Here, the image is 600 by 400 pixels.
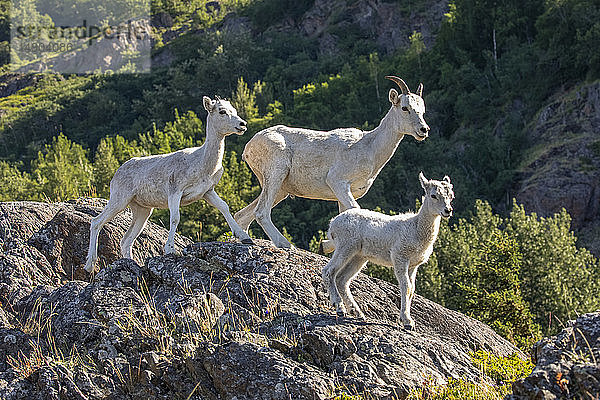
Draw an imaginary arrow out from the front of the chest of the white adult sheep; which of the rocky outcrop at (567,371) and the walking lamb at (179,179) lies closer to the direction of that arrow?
the rocky outcrop

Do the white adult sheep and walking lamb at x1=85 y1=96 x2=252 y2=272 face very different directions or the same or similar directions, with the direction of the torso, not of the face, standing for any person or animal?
same or similar directions

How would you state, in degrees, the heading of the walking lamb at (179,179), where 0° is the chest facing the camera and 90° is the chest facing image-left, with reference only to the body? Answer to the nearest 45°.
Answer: approximately 270°

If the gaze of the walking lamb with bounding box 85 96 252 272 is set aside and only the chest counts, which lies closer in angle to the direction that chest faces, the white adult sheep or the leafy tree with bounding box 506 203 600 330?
the white adult sheep

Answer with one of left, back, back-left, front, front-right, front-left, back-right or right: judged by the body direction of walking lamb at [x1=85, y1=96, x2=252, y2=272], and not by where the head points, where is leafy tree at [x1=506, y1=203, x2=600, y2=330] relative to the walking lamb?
front-left

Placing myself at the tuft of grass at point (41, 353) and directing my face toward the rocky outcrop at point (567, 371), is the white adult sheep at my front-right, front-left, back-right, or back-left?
front-left

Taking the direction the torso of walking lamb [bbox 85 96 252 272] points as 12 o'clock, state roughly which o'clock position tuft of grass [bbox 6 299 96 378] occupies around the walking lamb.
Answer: The tuft of grass is roughly at 4 o'clock from the walking lamb.

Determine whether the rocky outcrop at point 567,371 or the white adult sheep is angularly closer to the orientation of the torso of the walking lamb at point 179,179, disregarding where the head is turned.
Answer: the white adult sheep

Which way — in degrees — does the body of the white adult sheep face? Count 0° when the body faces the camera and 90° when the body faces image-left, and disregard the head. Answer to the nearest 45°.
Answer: approximately 270°

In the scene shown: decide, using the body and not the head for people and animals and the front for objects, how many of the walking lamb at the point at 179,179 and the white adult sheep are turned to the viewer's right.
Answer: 2

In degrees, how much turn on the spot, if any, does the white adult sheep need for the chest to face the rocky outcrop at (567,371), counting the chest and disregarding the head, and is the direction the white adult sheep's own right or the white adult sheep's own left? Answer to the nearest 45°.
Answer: approximately 45° to the white adult sheep's own right

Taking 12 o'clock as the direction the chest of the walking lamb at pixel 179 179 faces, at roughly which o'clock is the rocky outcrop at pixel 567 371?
The rocky outcrop is roughly at 2 o'clock from the walking lamb.

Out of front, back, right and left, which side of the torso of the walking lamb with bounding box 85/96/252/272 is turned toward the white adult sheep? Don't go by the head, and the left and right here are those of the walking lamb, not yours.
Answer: front

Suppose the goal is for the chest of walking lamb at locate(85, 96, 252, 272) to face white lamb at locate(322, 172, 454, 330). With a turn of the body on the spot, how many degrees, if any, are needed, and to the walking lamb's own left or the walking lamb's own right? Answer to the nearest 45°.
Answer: approximately 45° to the walking lamb's own right
